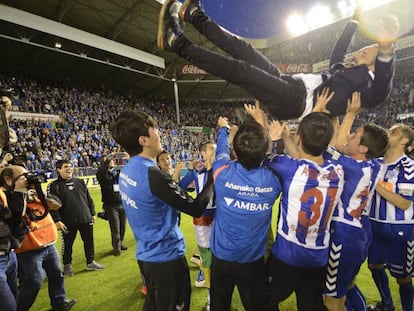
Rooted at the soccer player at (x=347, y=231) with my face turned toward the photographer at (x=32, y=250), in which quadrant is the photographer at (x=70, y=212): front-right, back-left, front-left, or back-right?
front-right

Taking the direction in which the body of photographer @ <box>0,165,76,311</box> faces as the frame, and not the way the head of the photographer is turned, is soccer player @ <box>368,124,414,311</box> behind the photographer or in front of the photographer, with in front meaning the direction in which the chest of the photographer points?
in front

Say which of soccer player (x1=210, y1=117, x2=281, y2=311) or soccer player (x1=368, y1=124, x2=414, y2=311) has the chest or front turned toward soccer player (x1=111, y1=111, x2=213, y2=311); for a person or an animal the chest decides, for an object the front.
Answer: soccer player (x1=368, y1=124, x2=414, y2=311)

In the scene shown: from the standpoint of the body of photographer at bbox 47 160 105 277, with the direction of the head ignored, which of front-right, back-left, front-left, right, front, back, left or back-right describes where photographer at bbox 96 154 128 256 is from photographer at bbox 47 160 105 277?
left

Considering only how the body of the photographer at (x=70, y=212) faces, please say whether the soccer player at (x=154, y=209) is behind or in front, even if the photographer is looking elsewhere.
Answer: in front

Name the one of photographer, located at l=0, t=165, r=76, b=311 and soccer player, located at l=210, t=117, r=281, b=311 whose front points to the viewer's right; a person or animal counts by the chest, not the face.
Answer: the photographer

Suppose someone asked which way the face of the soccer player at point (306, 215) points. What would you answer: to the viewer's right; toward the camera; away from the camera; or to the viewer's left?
away from the camera

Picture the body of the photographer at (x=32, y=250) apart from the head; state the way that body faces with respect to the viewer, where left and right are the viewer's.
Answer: facing to the right of the viewer

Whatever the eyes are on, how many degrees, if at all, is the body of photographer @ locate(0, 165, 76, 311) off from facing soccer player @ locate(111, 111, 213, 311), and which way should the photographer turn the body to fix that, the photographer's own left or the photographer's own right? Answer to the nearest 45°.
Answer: approximately 45° to the photographer's own right

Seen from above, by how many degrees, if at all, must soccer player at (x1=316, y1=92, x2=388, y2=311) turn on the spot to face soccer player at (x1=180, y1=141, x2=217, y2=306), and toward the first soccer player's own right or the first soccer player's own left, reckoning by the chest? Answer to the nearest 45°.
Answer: approximately 45° to the first soccer player's own left

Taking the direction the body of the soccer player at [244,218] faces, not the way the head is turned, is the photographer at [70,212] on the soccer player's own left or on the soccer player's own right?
on the soccer player's own left

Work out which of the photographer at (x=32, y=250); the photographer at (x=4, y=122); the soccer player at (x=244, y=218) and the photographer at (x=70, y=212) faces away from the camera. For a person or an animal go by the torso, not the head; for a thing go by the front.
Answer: the soccer player

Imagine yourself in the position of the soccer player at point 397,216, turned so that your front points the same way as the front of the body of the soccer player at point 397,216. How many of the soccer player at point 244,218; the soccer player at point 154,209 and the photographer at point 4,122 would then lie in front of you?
3

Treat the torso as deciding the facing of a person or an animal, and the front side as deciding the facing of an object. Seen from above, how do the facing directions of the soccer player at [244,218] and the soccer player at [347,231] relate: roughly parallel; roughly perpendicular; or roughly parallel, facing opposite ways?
roughly parallel
